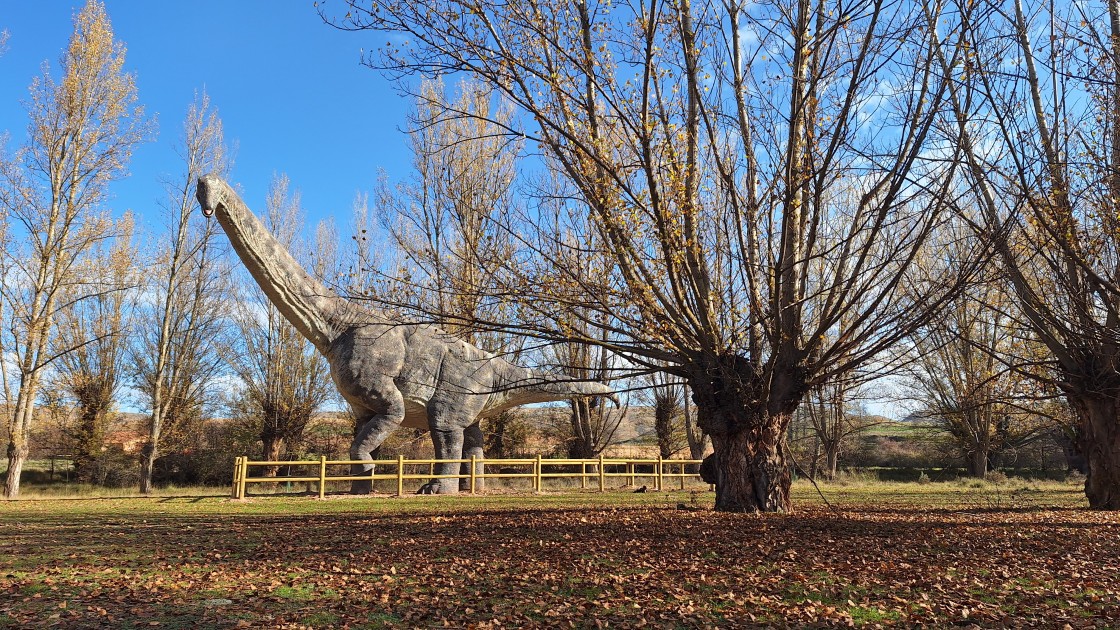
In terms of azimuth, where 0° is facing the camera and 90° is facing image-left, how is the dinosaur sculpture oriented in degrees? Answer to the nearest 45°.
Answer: approximately 90°

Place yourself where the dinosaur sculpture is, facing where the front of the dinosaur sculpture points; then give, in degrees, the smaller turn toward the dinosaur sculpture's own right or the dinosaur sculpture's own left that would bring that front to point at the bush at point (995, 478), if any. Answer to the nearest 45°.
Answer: approximately 180°

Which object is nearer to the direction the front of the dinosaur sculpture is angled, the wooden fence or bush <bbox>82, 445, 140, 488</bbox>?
the bush

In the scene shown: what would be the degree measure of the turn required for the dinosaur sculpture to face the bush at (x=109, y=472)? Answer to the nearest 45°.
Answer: approximately 45° to its right
